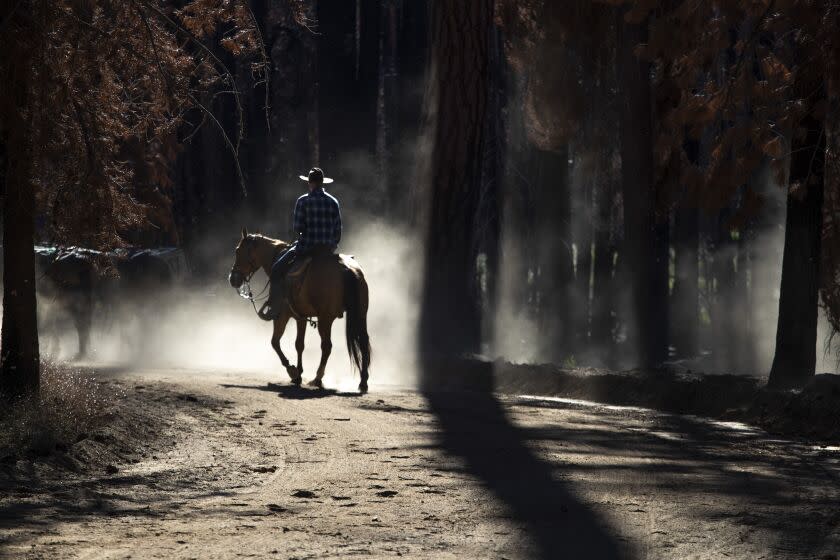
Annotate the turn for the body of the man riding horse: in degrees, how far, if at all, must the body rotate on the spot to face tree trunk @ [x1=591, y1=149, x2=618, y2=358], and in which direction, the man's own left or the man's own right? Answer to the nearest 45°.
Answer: approximately 90° to the man's own right

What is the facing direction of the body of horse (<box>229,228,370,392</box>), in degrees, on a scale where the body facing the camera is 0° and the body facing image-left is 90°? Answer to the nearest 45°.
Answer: approximately 135°

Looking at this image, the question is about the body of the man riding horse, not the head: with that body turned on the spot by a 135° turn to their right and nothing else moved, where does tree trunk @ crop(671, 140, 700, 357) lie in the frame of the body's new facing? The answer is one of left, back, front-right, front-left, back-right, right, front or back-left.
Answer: front-left

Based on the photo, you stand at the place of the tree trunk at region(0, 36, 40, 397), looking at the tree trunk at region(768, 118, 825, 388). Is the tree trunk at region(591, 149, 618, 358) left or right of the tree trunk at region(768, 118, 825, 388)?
left

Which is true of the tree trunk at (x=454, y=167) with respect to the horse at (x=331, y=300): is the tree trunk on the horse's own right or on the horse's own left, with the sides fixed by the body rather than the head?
on the horse's own right

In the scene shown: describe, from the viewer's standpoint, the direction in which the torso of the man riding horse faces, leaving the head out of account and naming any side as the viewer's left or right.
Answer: facing away from the viewer and to the left of the viewer
